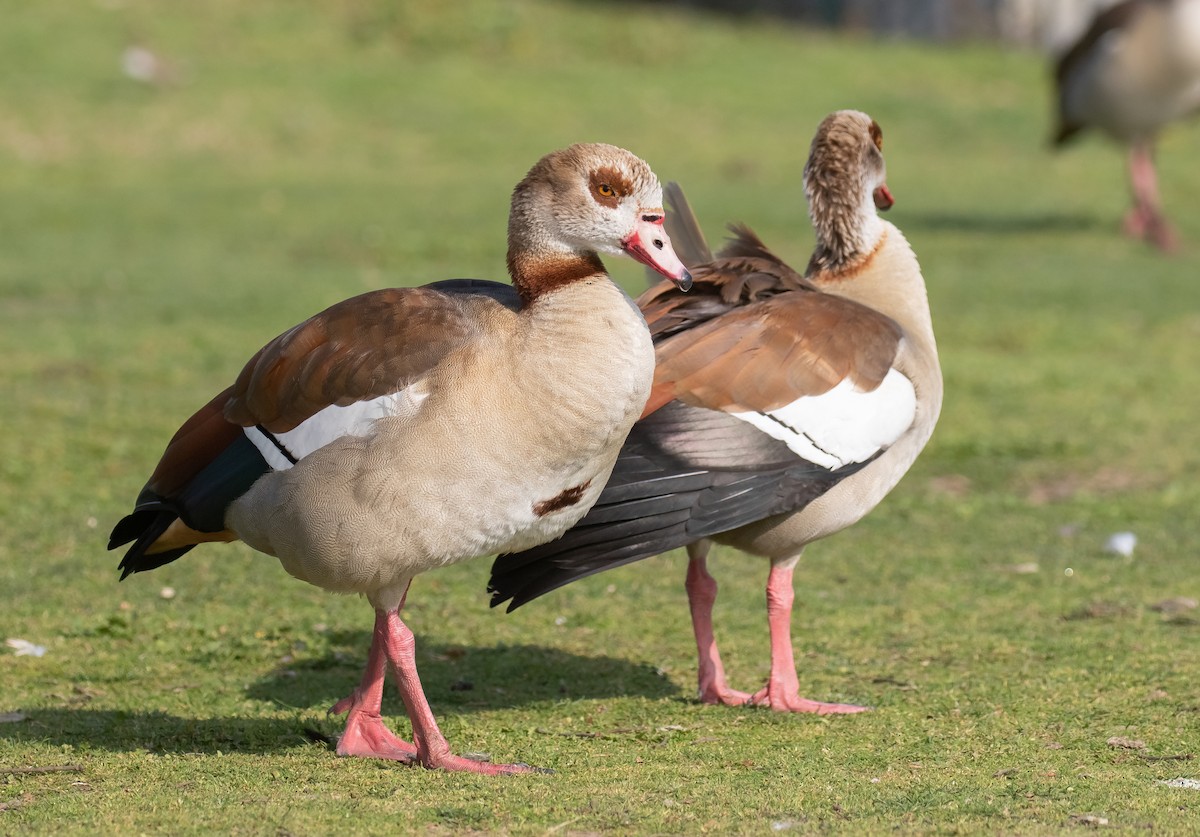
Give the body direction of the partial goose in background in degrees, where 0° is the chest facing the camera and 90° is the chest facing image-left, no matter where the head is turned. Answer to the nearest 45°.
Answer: approximately 270°

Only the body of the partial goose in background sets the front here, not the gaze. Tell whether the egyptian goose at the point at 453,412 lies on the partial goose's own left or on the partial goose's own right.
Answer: on the partial goose's own right

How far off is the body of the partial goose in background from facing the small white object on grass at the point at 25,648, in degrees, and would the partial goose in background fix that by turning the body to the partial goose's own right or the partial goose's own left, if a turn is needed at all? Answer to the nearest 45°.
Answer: approximately 90° to the partial goose's own right

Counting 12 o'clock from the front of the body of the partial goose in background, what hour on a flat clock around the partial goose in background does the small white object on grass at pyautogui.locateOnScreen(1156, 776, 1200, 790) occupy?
The small white object on grass is roughly at 3 o'clock from the partial goose in background.

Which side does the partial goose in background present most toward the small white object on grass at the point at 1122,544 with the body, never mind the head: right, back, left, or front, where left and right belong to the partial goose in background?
right

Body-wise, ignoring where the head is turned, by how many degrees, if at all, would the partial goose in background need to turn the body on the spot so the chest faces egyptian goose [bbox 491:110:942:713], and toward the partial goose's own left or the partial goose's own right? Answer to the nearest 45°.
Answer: approximately 90° to the partial goose's own right
